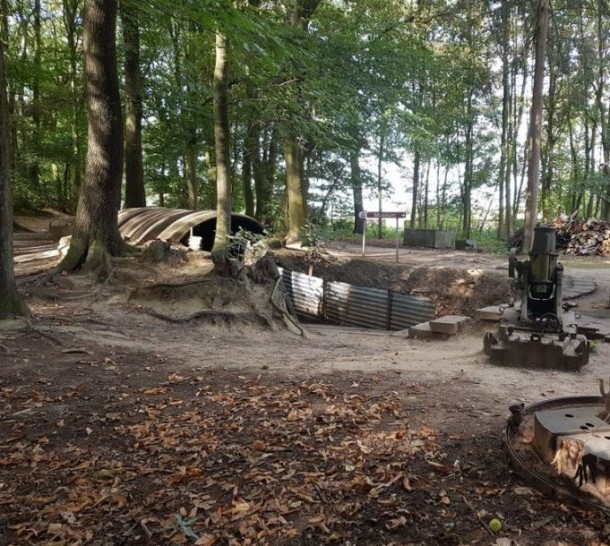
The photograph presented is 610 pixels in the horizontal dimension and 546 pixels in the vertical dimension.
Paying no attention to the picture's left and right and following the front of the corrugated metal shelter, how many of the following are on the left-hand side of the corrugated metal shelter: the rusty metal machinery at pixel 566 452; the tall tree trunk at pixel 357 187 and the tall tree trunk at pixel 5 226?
1

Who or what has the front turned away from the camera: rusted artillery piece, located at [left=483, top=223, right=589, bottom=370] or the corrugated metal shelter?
the rusted artillery piece

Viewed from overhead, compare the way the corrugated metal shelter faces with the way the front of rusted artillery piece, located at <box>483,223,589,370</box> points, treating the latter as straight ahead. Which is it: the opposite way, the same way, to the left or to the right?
to the right

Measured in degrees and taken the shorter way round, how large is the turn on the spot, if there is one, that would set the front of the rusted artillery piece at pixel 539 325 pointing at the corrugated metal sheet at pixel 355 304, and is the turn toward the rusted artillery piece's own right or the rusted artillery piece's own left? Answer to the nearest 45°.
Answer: approximately 45° to the rusted artillery piece's own left

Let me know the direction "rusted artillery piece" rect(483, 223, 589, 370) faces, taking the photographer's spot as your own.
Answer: facing away from the viewer

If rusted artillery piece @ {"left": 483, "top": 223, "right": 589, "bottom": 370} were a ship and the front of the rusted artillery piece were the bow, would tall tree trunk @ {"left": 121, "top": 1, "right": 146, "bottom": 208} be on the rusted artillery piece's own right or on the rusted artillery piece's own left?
on the rusted artillery piece's own left

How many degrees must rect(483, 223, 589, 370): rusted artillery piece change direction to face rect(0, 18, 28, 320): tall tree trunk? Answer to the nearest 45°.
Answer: approximately 135° to its left

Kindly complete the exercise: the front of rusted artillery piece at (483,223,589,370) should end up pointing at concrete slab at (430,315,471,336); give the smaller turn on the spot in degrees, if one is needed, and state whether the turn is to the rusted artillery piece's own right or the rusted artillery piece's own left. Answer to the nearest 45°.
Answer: approximately 45° to the rusted artillery piece's own left

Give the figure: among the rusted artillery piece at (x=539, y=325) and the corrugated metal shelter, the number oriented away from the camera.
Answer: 1

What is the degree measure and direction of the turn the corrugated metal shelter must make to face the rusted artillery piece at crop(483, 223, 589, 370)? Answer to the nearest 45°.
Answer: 0° — it already faces it

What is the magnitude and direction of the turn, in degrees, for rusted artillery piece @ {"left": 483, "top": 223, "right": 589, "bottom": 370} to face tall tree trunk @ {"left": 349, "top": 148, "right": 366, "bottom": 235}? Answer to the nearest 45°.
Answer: approximately 45° to its left

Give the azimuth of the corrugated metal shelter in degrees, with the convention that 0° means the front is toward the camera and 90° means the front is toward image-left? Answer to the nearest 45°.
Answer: approximately 315°

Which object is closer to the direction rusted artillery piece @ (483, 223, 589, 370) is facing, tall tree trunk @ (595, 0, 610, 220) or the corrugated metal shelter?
the tall tree trunk

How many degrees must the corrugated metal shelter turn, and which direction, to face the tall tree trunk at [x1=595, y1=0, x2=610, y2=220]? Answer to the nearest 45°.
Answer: approximately 45° to its left
